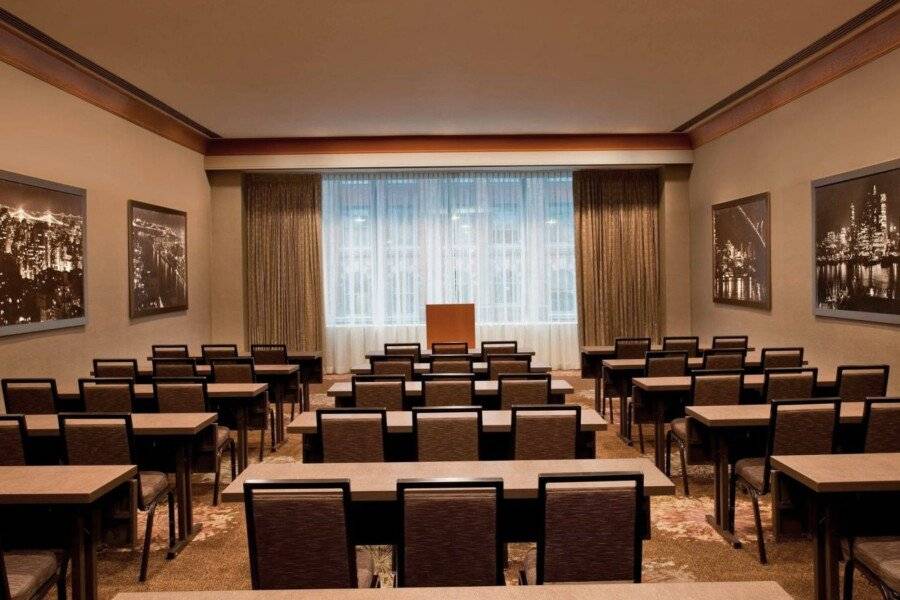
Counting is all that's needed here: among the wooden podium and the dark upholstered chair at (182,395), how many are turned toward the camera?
1

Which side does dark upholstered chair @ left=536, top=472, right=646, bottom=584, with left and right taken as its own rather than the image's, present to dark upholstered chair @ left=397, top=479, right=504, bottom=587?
left

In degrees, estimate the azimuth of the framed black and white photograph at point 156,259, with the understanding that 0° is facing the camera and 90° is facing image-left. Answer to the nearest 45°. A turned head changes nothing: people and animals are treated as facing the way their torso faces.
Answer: approximately 315°

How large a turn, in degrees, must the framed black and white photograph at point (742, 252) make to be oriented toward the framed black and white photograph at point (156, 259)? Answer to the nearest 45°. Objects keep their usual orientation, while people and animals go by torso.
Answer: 0° — it already faces it

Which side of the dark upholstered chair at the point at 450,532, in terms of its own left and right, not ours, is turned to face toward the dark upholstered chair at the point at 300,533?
left

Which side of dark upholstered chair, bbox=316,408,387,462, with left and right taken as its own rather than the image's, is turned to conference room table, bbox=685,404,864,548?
right

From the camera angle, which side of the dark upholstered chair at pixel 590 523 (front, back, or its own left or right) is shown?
back

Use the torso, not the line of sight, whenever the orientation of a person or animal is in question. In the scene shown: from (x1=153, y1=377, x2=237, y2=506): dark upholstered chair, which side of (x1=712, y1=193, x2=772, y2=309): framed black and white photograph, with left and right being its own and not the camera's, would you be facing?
front

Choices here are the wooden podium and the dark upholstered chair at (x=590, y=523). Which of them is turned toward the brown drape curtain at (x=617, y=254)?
the dark upholstered chair

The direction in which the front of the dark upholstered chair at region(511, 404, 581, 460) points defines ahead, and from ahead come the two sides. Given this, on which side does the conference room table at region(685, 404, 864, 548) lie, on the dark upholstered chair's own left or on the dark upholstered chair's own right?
on the dark upholstered chair's own right

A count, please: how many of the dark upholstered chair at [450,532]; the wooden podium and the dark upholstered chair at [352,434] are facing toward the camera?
1

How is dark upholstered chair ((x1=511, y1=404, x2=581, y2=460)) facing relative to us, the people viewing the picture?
facing away from the viewer

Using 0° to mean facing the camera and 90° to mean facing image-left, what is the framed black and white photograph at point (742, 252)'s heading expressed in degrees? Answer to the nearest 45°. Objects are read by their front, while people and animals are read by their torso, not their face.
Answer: approximately 45°

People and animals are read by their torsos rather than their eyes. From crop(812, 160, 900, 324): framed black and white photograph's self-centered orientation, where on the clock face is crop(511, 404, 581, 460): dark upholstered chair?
The dark upholstered chair is roughly at 11 o'clock from the framed black and white photograph.

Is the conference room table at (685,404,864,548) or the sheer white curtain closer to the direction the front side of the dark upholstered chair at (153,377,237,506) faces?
the sheer white curtain

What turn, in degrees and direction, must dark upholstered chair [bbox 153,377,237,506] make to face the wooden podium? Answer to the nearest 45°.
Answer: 0° — it already faces it

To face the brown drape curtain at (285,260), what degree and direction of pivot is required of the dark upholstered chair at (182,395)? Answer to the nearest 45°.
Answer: approximately 45° to its left

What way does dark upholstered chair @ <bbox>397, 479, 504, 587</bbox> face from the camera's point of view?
away from the camera

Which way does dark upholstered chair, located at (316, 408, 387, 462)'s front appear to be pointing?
away from the camera

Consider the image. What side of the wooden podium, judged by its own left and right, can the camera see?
front
